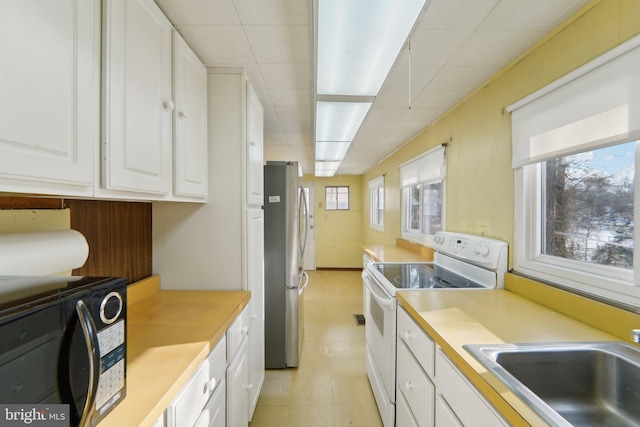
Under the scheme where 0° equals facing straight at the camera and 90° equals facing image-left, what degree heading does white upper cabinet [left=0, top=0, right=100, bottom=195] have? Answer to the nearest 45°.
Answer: approximately 315°

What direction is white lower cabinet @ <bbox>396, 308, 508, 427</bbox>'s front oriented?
to the viewer's left

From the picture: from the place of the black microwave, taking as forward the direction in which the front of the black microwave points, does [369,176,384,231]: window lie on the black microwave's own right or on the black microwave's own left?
on the black microwave's own left

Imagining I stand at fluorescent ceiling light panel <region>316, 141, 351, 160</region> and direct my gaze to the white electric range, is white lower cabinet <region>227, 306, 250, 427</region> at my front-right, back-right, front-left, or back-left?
front-right

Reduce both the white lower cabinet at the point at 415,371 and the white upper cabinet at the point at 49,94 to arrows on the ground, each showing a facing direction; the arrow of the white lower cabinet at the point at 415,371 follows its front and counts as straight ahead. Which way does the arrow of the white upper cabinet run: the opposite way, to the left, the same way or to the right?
the opposite way

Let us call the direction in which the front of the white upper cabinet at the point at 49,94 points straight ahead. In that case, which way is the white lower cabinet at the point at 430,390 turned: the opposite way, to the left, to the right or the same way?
the opposite way

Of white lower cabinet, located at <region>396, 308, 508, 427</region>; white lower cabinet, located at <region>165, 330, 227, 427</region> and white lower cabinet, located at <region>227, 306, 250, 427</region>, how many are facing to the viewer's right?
2

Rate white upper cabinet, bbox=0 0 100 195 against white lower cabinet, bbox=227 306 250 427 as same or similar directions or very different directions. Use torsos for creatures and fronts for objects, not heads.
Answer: same or similar directions

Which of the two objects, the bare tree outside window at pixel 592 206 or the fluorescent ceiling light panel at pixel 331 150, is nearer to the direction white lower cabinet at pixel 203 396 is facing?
the bare tree outside window

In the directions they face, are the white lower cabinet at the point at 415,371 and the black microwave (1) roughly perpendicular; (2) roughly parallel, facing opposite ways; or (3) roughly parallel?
roughly parallel, facing opposite ways

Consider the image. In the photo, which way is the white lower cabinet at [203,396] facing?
to the viewer's right

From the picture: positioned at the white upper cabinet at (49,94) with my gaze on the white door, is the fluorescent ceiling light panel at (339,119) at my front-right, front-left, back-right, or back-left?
front-right

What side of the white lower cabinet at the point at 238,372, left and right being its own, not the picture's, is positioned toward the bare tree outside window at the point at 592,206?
front

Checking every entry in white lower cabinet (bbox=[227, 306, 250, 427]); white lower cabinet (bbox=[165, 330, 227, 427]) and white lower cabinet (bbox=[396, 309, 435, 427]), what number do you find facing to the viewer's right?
2

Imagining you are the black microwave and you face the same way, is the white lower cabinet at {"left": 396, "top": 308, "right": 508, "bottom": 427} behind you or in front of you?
in front

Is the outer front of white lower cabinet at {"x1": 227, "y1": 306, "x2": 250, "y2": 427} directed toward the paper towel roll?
no
